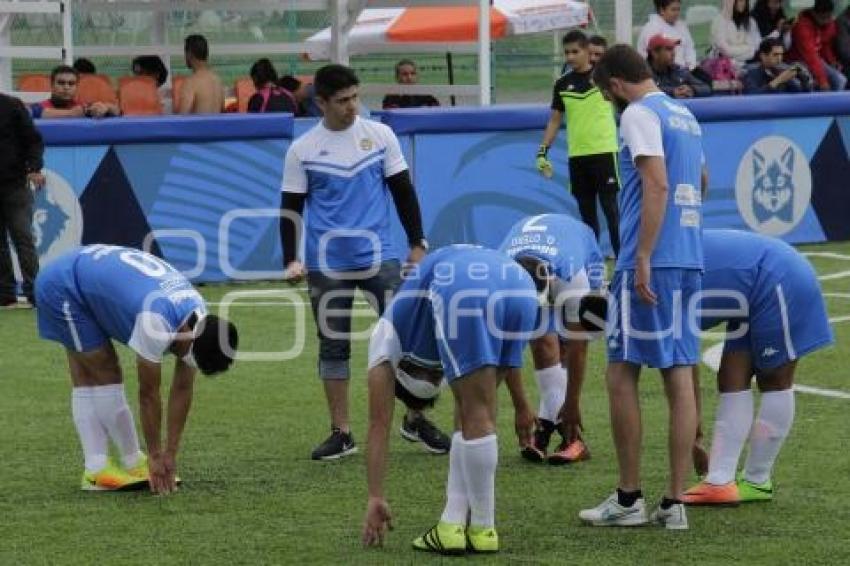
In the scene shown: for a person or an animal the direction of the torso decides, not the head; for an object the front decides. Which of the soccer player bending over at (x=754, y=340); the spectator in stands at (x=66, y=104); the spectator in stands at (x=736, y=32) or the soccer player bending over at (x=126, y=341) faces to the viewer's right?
the soccer player bending over at (x=126, y=341)

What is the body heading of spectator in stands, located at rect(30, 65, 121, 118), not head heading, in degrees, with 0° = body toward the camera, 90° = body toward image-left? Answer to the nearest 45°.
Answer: approximately 0°

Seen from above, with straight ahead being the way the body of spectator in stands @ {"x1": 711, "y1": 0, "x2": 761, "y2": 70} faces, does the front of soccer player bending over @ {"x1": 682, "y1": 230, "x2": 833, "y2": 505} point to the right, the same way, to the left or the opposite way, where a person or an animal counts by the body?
to the right

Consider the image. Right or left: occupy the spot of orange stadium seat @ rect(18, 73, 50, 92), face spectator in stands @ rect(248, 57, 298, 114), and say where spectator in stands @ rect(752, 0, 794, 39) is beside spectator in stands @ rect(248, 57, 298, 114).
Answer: left

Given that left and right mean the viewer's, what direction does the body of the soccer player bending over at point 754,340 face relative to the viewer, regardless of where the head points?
facing to the left of the viewer

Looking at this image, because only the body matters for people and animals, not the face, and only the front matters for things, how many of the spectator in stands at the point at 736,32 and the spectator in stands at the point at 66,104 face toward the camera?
2

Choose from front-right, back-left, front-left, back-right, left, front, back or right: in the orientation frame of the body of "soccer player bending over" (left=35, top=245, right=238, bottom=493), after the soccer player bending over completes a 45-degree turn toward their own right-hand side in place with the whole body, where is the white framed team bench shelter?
back-left

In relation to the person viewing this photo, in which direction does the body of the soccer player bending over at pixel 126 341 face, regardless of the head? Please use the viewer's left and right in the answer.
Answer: facing to the right of the viewer

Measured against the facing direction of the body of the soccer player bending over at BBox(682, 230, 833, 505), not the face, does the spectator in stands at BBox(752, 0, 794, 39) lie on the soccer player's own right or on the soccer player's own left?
on the soccer player's own right

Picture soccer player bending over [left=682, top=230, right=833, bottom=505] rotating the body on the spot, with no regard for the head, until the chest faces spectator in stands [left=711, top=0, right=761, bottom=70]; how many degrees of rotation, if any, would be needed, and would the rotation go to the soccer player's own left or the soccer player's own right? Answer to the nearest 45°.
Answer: approximately 90° to the soccer player's own right

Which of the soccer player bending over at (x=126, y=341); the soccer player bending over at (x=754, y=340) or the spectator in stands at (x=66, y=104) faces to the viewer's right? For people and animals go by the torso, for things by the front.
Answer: the soccer player bending over at (x=126, y=341)
